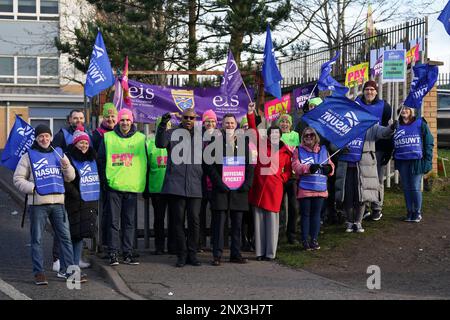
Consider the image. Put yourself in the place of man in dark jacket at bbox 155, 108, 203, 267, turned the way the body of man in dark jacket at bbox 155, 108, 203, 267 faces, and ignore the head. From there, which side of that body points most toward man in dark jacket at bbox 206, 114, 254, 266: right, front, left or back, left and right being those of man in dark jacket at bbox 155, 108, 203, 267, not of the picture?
left

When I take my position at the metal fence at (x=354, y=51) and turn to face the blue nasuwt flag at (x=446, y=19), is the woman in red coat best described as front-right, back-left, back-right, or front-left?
front-right

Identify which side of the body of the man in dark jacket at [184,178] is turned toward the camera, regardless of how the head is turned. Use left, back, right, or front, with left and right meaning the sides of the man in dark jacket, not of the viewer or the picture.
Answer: front

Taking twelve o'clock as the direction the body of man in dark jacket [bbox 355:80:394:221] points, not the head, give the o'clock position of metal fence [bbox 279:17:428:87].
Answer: The metal fence is roughly at 6 o'clock from the man in dark jacket.

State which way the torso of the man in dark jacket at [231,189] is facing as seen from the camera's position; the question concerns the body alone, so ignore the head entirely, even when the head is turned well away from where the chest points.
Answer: toward the camera

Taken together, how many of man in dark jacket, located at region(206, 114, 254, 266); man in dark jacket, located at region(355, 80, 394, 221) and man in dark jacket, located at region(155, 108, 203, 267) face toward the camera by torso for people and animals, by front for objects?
3

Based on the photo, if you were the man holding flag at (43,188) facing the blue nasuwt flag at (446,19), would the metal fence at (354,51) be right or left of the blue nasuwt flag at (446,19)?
left

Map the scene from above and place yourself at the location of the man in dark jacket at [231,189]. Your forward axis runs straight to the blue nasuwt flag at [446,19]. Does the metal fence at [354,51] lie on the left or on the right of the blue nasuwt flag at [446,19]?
left

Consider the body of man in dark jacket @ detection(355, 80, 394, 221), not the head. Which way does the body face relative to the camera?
toward the camera

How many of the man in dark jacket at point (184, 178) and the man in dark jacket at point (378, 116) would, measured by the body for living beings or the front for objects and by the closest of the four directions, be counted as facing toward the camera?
2

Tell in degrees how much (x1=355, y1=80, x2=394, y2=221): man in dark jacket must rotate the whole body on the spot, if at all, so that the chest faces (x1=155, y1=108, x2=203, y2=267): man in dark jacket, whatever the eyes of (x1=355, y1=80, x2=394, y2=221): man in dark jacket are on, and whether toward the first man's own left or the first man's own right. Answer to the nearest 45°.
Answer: approximately 45° to the first man's own right

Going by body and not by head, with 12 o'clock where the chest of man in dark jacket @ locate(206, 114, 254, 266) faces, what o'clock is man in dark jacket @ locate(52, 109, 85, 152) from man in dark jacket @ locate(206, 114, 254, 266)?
man in dark jacket @ locate(52, 109, 85, 152) is roughly at 3 o'clock from man in dark jacket @ locate(206, 114, 254, 266).
